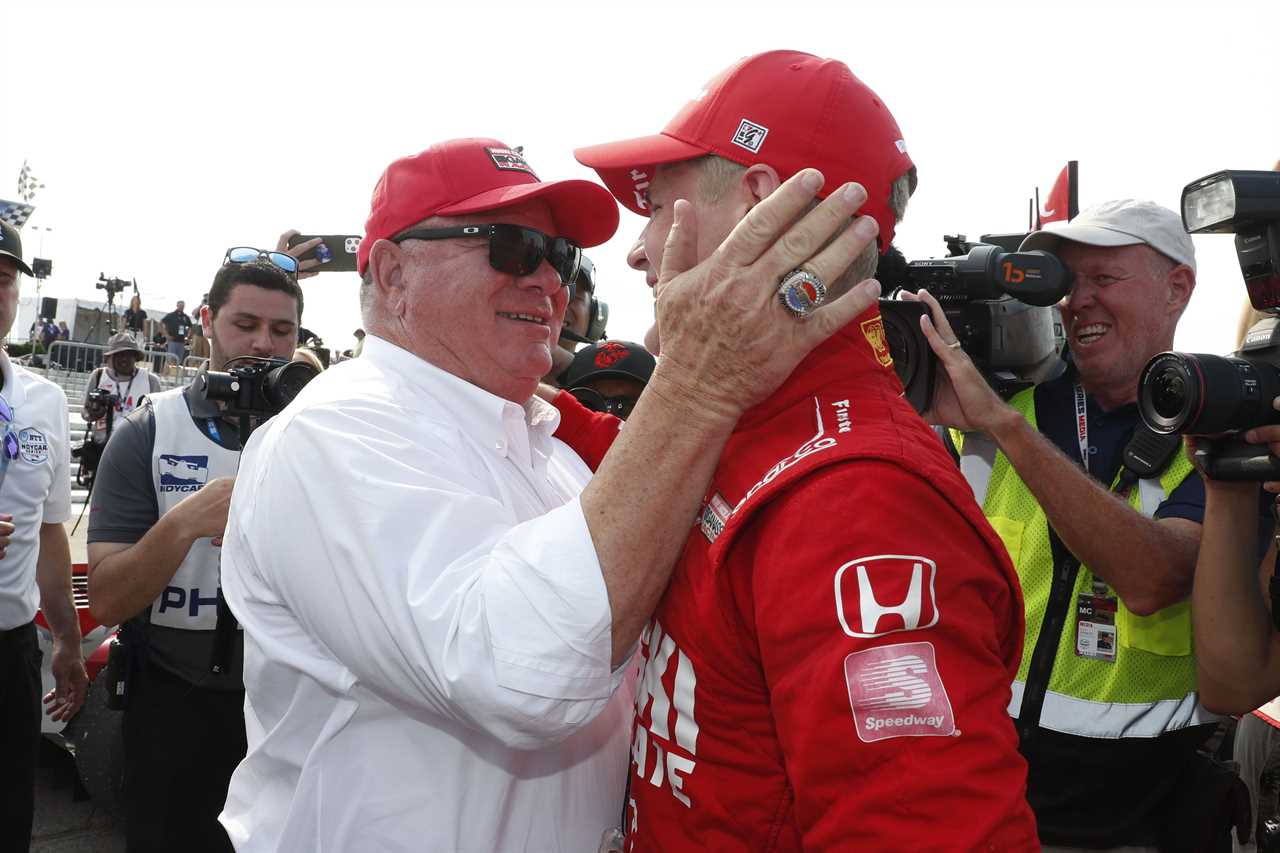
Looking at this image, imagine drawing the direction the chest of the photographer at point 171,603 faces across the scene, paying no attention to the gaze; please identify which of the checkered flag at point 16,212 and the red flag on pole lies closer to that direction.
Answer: the red flag on pole

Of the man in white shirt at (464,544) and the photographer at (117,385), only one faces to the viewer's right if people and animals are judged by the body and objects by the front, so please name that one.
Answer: the man in white shirt

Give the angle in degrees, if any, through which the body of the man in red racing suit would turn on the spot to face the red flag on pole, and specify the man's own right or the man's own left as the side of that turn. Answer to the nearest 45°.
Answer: approximately 90° to the man's own right

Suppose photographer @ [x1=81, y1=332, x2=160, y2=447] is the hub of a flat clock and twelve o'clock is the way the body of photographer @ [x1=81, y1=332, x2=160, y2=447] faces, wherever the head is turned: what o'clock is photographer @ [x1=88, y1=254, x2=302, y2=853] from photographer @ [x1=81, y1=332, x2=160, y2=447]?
photographer @ [x1=88, y1=254, x2=302, y2=853] is roughly at 12 o'clock from photographer @ [x1=81, y1=332, x2=160, y2=447].

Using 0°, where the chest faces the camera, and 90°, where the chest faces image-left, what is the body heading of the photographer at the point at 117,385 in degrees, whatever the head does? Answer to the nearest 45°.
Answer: approximately 0°

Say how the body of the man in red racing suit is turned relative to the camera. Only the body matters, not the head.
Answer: to the viewer's left

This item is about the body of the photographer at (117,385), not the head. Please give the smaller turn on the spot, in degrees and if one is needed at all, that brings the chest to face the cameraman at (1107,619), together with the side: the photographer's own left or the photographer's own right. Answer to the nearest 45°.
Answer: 0° — they already face them

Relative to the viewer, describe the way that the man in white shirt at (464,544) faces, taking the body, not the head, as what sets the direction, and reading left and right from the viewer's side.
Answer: facing to the right of the viewer
